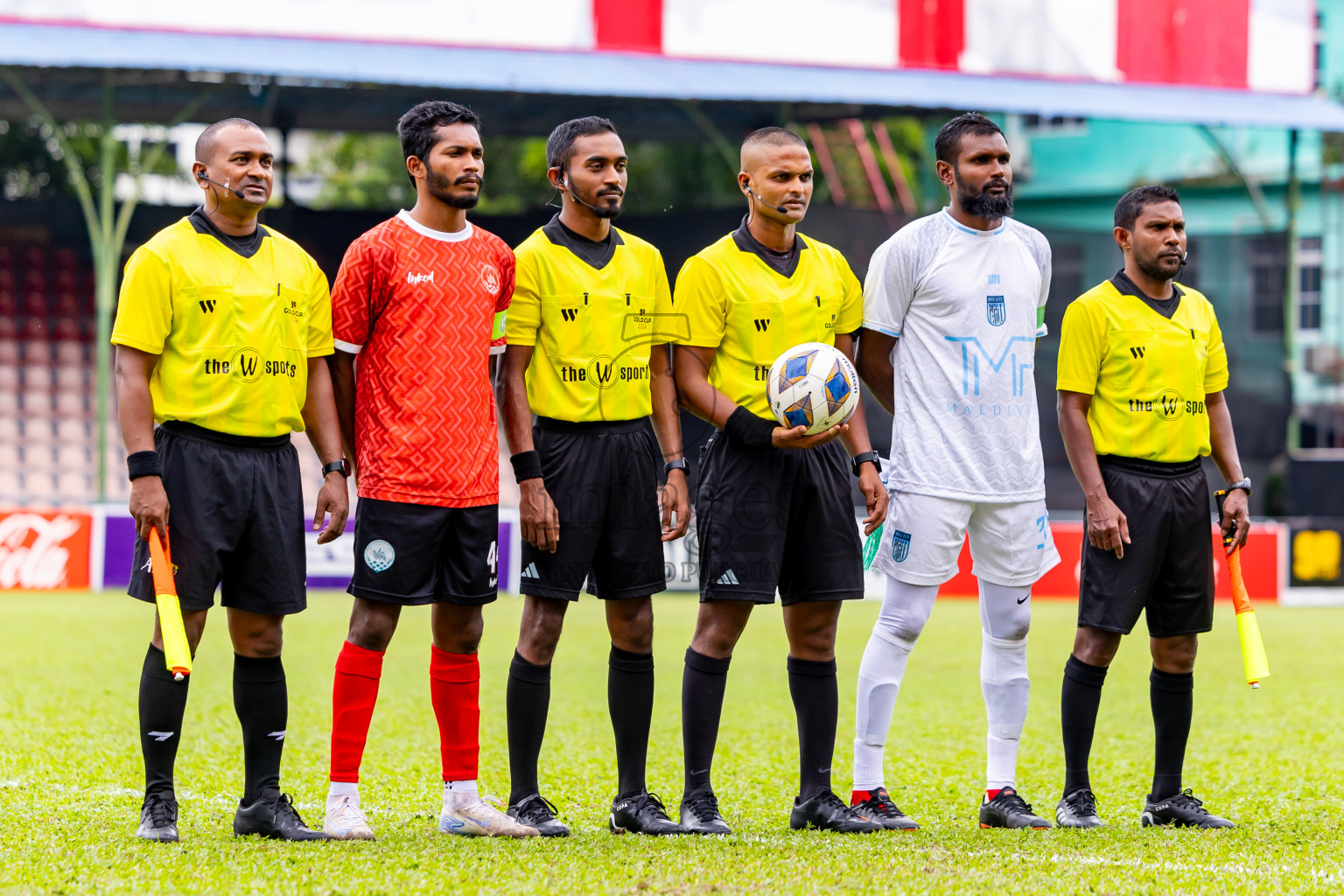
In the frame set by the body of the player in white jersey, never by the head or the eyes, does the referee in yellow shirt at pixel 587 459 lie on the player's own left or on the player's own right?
on the player's own right

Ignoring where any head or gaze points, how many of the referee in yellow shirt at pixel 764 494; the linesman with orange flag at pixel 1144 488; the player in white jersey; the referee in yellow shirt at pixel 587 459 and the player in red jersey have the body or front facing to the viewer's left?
0

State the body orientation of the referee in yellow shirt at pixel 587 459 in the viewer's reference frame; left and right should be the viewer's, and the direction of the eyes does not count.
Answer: facing the viewer and to the right of the viewer

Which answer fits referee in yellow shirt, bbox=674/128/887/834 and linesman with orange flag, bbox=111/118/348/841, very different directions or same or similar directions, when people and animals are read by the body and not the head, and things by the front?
same or similar directions

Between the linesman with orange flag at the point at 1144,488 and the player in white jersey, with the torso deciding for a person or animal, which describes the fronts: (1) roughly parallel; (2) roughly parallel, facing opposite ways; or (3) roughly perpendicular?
roughly parallel

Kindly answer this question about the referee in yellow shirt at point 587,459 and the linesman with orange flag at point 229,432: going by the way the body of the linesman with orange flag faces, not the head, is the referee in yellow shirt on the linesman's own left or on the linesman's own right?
on the linesman's own left

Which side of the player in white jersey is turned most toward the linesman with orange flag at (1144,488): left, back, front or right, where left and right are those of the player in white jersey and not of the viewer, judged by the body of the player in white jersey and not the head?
left

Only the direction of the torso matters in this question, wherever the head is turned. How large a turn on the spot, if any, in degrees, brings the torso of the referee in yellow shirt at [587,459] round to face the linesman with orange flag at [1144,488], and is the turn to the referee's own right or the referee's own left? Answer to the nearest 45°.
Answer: approximately 45° to the referee's own left

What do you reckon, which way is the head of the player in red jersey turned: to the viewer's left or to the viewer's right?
to the viewer's right

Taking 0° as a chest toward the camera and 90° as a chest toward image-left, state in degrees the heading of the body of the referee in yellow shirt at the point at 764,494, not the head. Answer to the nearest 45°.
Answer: approximately 315°

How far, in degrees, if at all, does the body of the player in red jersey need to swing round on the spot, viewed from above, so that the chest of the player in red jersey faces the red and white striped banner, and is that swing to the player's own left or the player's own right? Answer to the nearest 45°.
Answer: approximately 135° to the player's own left

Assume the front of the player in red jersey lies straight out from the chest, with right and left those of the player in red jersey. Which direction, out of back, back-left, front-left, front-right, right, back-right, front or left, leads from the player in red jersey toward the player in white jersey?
front-left

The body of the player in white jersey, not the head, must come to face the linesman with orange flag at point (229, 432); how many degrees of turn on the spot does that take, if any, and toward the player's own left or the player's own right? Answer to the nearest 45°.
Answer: approximately 90° to the player's own right

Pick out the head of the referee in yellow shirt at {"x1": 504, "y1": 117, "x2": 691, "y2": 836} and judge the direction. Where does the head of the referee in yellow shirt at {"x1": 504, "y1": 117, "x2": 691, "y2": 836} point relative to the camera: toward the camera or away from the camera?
toward the camera

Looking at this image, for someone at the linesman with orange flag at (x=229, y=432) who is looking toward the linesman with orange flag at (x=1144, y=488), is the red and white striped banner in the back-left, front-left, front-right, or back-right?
front-left
